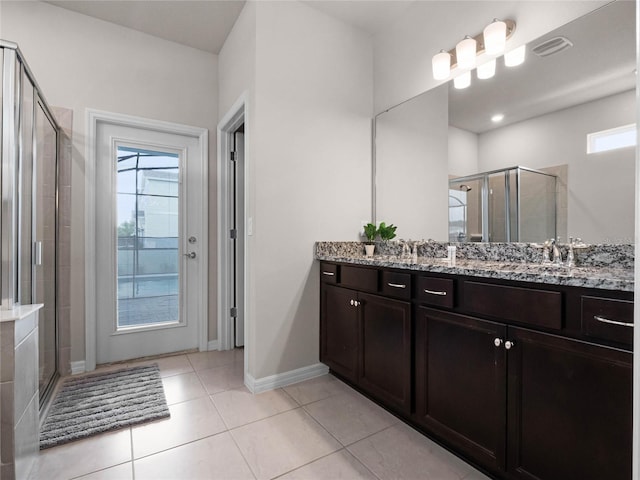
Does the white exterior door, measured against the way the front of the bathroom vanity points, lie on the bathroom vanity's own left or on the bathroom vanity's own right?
on the bathroom vanity's own right

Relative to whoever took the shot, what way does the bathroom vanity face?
facing the viewer and to the left of the viewer

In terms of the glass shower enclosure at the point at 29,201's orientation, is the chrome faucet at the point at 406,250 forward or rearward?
forward

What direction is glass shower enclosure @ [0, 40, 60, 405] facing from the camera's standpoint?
to the viewer's right

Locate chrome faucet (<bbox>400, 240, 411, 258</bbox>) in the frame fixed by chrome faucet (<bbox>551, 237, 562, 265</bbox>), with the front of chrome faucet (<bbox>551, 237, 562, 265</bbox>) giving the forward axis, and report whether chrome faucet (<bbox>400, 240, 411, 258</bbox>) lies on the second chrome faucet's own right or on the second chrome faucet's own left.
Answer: on the second chrome faucet's own right

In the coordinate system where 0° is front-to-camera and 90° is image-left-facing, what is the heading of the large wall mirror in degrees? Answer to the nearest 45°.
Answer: approximately 45°

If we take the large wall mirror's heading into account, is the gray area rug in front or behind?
in front

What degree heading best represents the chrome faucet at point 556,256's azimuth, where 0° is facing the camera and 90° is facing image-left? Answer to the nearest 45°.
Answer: approximately 45°
